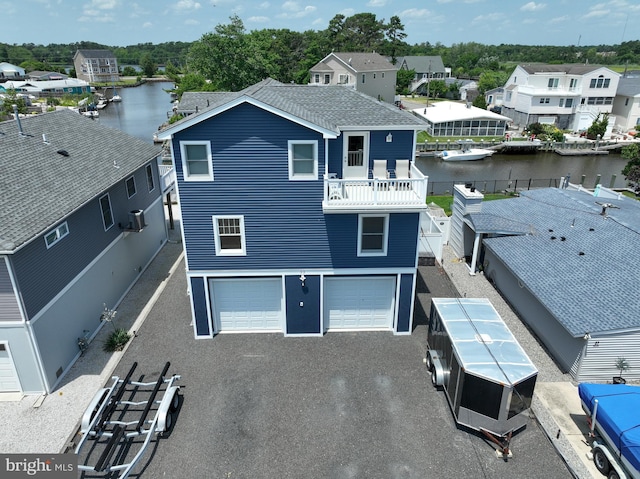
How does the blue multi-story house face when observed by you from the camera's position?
facing the viewer

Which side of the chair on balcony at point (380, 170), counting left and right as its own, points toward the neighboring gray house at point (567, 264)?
left

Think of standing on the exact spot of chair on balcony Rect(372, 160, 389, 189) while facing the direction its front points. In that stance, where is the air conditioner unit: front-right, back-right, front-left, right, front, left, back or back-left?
right

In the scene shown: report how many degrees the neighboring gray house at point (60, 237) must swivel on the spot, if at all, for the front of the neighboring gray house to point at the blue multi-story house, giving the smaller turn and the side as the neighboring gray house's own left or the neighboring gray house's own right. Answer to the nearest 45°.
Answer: approximately 45° to the neighboring gray house's own left

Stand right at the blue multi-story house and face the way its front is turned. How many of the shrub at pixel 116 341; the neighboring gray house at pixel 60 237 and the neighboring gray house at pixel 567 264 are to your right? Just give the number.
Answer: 2

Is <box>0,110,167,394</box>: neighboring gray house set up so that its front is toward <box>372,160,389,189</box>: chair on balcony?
no

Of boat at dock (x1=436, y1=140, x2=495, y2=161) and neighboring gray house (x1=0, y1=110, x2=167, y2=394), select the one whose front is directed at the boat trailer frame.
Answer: the neighboring gray house

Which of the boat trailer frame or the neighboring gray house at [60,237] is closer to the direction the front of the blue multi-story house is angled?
the boat trailer frame

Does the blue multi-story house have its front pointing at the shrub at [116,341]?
no

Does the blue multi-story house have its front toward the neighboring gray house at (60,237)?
no

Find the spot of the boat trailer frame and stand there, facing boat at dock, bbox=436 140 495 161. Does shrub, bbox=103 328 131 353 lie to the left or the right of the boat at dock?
left

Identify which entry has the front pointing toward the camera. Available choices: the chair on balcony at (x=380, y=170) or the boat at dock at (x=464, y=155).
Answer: the chair on balcony

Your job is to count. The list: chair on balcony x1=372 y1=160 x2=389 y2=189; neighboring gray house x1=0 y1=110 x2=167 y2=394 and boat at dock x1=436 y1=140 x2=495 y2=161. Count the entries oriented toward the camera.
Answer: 2

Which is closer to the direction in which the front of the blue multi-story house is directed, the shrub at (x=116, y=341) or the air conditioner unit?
the shrub

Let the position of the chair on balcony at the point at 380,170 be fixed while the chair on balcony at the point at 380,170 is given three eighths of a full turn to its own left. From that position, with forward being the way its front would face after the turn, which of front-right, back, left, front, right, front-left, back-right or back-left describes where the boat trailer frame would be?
back

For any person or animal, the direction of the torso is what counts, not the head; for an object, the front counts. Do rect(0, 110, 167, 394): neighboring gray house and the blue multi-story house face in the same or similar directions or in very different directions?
same or similar directions

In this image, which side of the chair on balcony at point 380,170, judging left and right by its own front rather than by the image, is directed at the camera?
front
